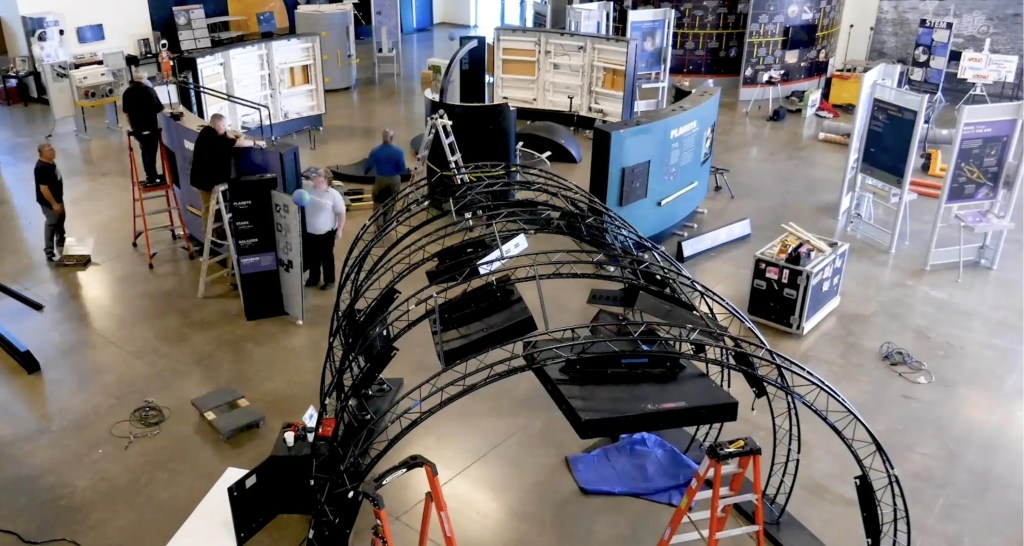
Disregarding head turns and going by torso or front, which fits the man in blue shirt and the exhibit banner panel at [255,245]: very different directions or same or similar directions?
very different directions

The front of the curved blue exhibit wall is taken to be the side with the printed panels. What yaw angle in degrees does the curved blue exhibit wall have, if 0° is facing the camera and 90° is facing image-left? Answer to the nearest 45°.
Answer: approximately 315°

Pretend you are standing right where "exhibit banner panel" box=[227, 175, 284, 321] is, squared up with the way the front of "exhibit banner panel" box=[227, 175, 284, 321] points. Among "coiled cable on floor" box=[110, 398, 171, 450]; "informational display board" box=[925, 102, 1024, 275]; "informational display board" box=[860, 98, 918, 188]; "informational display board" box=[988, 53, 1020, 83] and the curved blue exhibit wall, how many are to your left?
4

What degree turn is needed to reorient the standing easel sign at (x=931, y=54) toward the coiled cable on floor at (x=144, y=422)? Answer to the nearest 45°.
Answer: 0° — it already faces it

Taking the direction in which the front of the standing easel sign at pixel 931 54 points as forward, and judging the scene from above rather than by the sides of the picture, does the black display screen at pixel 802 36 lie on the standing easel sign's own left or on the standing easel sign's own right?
on the standing easel sign's own right

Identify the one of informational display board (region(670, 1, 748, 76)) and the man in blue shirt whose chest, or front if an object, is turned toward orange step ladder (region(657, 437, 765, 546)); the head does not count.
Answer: the informational display board

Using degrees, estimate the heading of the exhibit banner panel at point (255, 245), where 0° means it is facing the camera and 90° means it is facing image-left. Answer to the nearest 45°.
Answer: approximately 0°

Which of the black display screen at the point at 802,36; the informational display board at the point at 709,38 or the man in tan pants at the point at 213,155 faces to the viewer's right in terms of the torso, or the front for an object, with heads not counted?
the man in tan pants

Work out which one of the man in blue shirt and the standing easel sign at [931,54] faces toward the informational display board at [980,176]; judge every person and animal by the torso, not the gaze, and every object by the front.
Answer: the standing easel sign

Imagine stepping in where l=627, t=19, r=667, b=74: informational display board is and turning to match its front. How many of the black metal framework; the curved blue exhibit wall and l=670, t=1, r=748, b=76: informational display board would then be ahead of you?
2

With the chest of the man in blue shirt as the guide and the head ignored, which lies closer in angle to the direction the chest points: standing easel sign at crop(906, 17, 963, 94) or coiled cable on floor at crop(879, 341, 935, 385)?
the standing easel sign

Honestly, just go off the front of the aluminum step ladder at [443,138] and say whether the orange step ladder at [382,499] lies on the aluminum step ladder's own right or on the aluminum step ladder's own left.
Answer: on the aluminum step ladder's own right

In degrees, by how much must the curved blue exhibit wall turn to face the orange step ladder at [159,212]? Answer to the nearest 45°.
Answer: approximately 135° to its right
